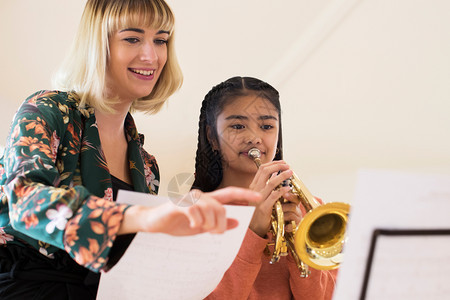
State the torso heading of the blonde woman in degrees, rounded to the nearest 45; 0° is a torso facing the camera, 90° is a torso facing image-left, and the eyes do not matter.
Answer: approximately 315°

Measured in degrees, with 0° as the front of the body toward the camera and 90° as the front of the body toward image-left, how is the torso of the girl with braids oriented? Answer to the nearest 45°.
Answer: approximately 315°
